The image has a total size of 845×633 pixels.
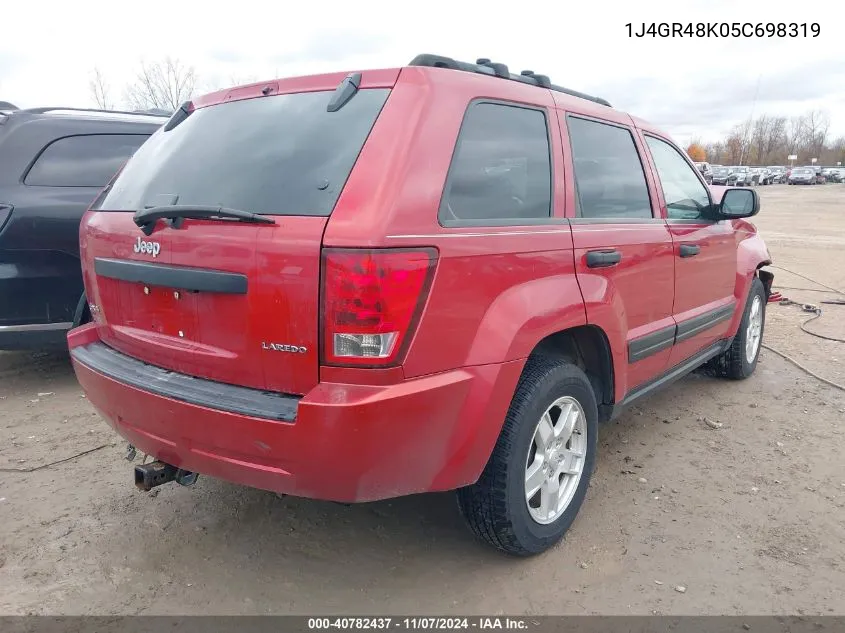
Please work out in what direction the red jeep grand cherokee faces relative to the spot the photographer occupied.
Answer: facing away from the viewer and to the right of the viewer

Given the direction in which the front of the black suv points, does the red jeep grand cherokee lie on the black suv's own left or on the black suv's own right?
on the black suv's own right

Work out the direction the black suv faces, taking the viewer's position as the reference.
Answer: facing to the right of the viewer

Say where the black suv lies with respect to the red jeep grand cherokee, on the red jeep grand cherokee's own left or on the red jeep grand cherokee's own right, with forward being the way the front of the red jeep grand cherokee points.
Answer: on the red jeep grand cherokee's own left
